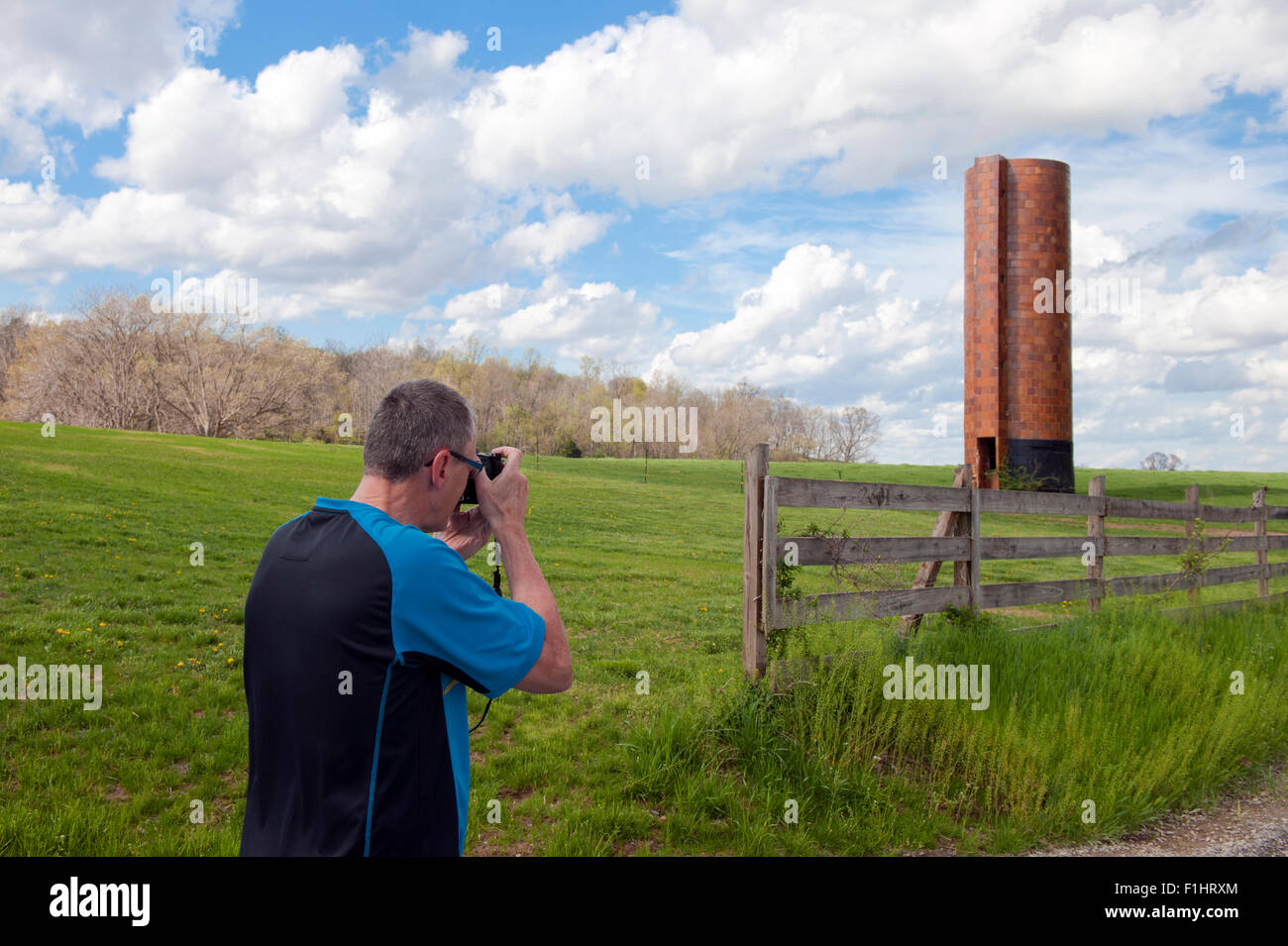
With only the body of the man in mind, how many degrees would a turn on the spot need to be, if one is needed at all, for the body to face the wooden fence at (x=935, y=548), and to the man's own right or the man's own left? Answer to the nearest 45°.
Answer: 0° — they already face it

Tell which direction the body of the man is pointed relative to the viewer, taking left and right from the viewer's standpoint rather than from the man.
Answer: facing away from the viewer and to the right of the viewer

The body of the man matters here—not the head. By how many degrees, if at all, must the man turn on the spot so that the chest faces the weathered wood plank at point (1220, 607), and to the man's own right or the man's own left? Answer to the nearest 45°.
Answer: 0° — they already face it

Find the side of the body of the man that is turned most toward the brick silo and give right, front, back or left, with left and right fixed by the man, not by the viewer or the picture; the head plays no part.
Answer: front

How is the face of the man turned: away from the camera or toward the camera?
away from the camera
